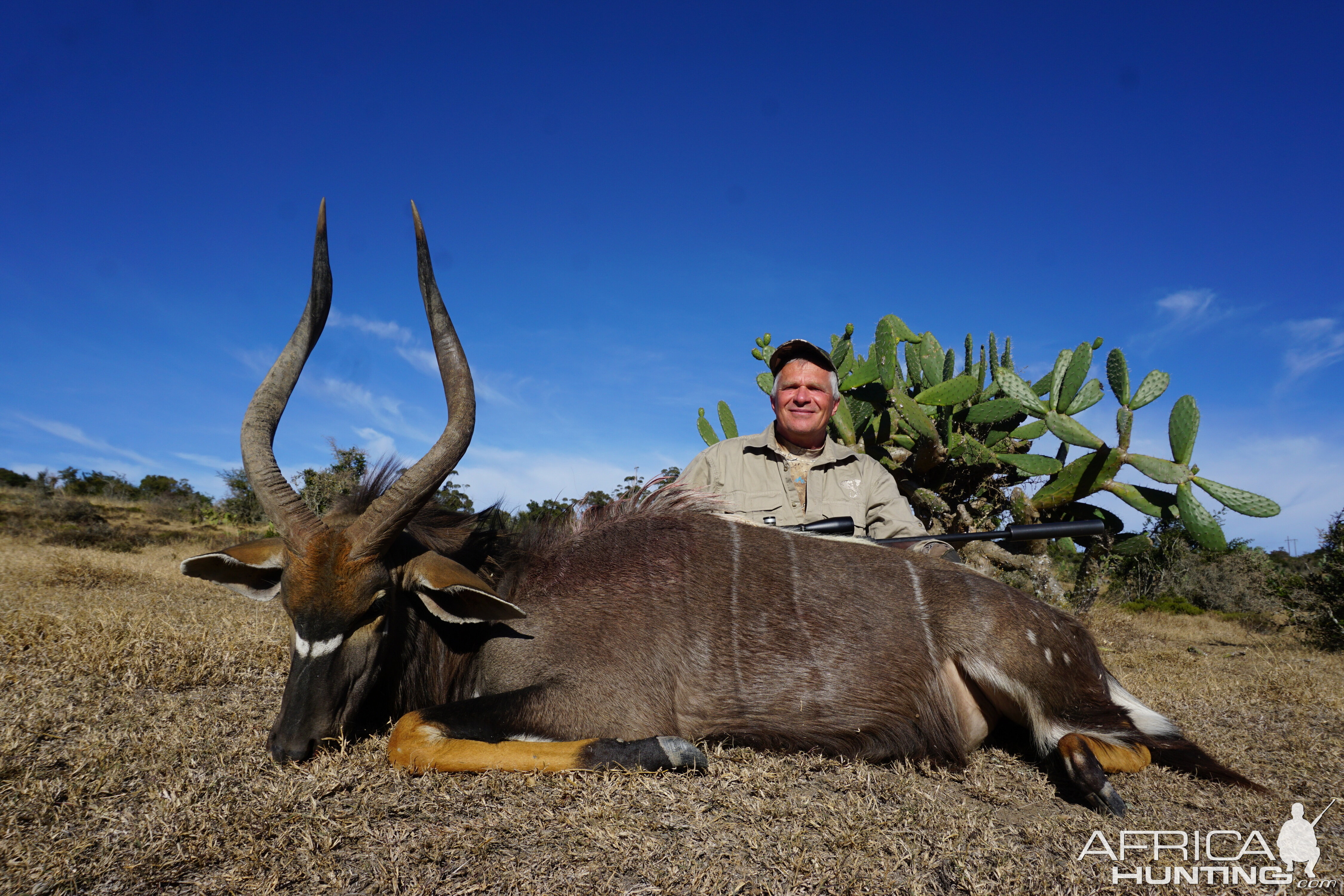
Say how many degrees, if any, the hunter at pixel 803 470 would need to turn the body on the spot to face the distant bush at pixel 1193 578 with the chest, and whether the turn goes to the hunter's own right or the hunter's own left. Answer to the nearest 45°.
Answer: approximately 135° to the hunter's own left

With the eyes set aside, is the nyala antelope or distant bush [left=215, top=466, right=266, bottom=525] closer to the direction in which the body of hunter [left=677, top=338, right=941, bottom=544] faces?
the nyala antelope

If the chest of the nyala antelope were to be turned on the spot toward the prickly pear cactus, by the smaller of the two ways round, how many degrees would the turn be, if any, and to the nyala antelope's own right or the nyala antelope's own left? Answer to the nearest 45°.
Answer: approximately 135° to the nyala antelope's own right

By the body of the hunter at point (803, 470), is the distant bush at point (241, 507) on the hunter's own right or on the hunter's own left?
on the hunter's own right

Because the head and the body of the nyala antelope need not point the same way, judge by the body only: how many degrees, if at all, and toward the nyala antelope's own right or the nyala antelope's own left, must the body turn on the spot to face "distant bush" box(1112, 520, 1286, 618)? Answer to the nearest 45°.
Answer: approximately 135° to the nyala antelope's own right

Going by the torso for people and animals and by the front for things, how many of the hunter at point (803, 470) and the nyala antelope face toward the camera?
1

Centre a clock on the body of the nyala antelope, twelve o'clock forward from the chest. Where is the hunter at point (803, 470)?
The hunter is roughly at 4 o'clock from the nyala antelope.

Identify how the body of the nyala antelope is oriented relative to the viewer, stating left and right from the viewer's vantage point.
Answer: facing to the left of the viewer

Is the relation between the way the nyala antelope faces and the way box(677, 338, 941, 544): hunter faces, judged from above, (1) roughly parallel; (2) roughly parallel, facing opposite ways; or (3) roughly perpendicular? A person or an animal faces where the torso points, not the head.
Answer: roughly perpendicular

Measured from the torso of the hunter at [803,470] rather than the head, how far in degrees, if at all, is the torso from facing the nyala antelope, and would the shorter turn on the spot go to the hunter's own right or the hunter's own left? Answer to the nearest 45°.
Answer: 0° — they already face it

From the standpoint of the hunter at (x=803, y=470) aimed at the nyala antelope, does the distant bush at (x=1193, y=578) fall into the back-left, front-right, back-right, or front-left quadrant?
back-left

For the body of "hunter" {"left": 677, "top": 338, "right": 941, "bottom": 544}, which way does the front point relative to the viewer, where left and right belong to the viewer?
facing the viewer
